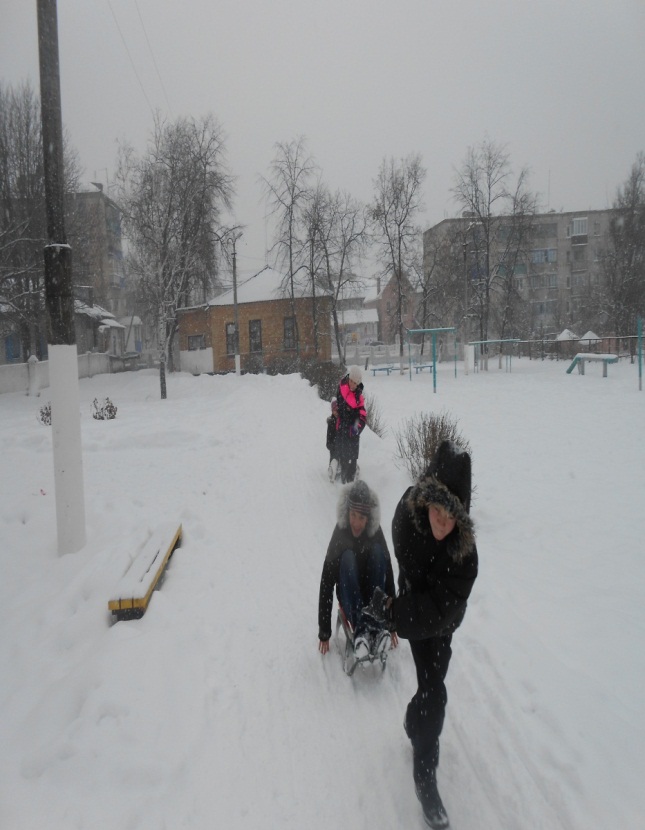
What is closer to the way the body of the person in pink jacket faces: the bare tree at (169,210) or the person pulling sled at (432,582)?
the person pulling sled

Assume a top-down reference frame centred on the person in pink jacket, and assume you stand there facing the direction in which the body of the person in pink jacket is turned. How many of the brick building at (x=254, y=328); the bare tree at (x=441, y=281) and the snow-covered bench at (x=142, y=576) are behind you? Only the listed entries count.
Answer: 2

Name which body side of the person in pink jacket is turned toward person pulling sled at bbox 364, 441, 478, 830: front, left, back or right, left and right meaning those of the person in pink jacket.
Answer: front

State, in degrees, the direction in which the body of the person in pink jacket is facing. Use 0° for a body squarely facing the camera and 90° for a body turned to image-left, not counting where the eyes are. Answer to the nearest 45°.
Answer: approximately 0°

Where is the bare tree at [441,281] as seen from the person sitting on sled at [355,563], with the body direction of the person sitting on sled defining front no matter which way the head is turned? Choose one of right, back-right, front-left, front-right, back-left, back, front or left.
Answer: back

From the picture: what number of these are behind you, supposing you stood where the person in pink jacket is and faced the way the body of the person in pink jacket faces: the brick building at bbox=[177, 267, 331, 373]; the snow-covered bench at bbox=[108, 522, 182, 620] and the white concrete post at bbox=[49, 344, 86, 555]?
1

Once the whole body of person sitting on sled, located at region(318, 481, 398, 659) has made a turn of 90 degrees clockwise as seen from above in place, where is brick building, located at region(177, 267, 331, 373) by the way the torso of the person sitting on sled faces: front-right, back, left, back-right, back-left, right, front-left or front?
right

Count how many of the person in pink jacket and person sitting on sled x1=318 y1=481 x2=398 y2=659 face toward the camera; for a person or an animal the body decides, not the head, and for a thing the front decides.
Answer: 2

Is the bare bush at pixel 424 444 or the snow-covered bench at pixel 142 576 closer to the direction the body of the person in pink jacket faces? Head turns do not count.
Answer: the snow-covered bench

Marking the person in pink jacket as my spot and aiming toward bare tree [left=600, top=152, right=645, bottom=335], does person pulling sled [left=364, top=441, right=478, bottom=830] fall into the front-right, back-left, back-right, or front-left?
back-right

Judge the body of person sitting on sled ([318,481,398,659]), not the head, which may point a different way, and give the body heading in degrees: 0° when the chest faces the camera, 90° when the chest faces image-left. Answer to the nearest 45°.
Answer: approximately 0°

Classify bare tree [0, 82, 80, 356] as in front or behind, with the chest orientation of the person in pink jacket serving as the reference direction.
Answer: behind

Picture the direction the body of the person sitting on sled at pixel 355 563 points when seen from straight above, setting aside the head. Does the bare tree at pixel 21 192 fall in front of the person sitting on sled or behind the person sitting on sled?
behind

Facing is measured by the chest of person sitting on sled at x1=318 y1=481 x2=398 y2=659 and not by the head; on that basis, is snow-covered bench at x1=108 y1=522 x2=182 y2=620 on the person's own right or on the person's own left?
on the person's own right
